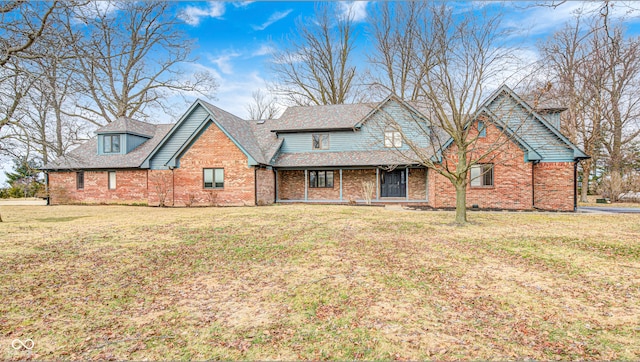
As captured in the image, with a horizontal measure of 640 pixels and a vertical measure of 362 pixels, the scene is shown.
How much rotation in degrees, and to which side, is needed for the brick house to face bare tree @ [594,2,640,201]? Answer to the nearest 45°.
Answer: approximately 90° to its left

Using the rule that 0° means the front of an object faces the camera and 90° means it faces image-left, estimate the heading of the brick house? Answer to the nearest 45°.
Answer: approximately 0°

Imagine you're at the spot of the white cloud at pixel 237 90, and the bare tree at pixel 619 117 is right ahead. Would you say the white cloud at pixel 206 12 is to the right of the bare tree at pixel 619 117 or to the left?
right

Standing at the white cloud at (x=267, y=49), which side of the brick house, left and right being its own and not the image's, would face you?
back

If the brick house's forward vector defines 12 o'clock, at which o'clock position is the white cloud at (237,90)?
The white cloud is roughly at 5 o'clock from the brick house.

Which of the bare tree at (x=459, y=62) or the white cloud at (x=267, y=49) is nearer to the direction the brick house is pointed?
the bare tree
